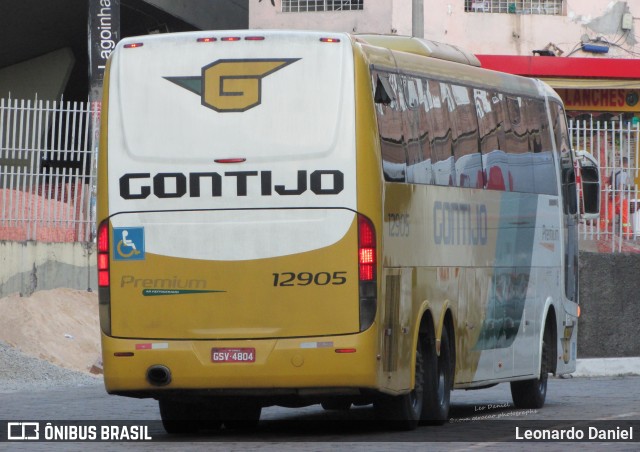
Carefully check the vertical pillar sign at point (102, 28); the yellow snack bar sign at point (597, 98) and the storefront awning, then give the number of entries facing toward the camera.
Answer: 3

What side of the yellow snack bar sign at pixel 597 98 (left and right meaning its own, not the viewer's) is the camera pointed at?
front

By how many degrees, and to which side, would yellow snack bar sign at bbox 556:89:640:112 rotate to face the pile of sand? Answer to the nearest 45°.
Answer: approximately 45° to its right

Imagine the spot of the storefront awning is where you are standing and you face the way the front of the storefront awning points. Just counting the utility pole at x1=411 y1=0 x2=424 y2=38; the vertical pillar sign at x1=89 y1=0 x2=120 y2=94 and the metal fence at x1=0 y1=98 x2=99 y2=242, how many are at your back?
0

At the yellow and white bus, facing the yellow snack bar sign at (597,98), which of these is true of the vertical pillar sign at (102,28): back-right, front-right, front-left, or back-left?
front-left

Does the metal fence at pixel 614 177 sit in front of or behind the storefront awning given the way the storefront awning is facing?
in front

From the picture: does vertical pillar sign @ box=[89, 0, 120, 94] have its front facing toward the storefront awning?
no

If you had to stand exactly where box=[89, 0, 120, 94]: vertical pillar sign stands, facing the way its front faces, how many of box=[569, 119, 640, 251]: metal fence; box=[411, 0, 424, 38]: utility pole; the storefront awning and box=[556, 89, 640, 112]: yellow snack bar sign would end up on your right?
0

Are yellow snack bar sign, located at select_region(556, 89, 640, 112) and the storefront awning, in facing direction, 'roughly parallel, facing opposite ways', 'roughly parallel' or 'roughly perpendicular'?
roughly parallel

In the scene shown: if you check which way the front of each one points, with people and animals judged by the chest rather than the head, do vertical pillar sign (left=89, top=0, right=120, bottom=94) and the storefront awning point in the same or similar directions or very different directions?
same or similar directions

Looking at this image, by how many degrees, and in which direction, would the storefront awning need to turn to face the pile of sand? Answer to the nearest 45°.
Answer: approximately 45° to its right

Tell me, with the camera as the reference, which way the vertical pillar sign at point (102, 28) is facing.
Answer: facing the viewer
